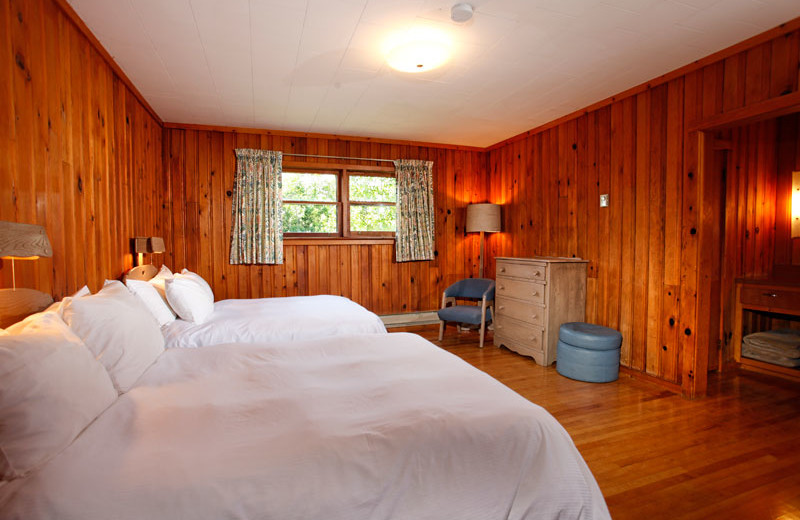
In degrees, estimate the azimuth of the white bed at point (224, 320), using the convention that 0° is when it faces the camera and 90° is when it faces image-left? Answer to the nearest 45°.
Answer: approximately 270°

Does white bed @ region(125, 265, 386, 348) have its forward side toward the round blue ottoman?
yes

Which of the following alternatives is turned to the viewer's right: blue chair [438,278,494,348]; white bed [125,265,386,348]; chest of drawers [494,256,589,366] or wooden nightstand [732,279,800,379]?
the white bed

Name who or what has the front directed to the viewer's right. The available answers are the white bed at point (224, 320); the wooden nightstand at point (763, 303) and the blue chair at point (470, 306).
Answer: the white bed

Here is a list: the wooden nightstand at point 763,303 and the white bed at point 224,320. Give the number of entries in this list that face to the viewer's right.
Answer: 1

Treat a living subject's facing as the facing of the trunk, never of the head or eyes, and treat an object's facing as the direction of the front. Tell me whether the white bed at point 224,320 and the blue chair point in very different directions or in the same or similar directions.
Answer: very different directions

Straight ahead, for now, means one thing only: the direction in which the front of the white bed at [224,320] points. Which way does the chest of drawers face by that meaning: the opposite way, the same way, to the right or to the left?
the opposite way
